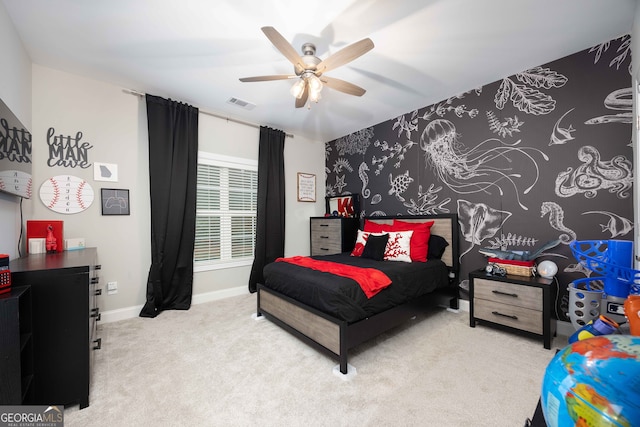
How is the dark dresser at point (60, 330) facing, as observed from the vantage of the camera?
facing to the right of the viewer

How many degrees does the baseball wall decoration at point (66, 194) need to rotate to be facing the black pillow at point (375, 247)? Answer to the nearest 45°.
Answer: approximately 45° to its left

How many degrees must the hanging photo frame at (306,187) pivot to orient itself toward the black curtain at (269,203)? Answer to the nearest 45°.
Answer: approximately 90° to its right

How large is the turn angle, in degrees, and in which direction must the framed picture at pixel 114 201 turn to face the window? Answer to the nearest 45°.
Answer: approximately 90° to its left

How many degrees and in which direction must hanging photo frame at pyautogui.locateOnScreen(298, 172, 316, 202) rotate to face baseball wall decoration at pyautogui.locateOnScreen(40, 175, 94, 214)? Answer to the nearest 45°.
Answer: approximately 90° to its right
